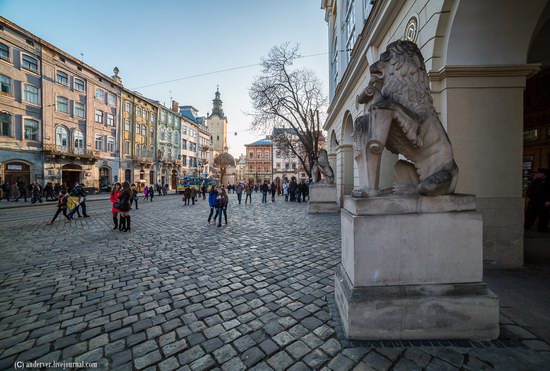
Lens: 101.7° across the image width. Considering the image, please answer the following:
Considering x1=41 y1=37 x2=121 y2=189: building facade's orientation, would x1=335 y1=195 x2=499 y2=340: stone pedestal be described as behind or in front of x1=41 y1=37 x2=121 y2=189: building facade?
in front

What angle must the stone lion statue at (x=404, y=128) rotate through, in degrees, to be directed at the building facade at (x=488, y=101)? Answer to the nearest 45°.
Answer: approximately 135° to its right

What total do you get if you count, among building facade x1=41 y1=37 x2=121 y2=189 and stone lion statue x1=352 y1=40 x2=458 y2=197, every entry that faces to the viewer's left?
1

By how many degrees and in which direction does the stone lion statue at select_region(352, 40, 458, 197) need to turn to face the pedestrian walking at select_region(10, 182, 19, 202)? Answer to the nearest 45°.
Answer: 0° — it already faces them

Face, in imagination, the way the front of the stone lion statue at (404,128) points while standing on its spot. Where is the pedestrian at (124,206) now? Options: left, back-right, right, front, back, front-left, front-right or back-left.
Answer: front

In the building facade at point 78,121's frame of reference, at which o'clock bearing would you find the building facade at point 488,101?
the building facade at point 488,101 is roughly at 1 o'clock from the building facade at point 78,121.

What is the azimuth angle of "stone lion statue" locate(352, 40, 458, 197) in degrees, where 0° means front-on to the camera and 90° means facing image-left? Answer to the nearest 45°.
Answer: approximately 90°

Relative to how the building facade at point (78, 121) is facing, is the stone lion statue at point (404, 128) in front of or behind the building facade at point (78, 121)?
in front

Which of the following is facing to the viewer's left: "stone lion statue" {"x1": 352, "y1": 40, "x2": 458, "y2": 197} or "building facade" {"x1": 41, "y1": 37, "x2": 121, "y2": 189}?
the stone lion statue

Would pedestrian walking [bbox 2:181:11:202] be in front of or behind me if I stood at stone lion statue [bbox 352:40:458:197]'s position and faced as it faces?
in front

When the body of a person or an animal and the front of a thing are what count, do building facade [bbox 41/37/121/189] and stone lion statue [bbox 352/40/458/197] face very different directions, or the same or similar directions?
very different directions
